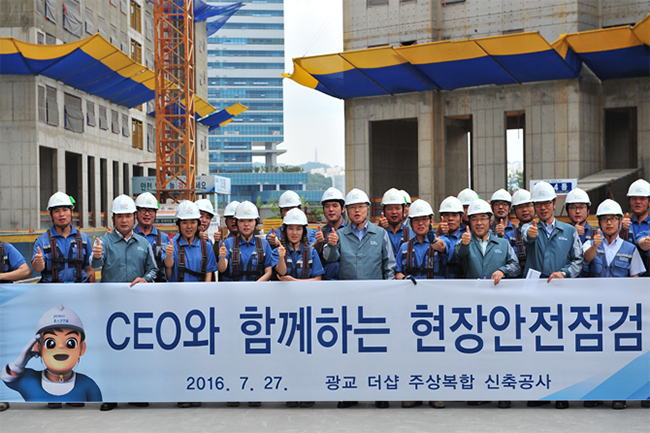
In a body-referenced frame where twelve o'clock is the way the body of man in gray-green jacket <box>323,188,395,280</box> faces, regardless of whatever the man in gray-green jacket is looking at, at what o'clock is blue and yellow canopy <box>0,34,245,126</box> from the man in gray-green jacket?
The blue and yellow canopy is roughly at 5 o'clock from the man in gray-green jacket.

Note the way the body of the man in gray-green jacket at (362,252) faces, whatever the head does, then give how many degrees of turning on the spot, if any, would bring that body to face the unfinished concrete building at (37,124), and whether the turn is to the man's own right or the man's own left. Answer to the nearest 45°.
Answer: approximately 135° to the man's own right

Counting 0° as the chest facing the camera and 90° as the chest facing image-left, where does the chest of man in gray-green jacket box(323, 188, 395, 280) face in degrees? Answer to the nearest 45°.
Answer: approximately 0°

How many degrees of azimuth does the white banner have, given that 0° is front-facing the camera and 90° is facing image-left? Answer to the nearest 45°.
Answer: approximately 0°
